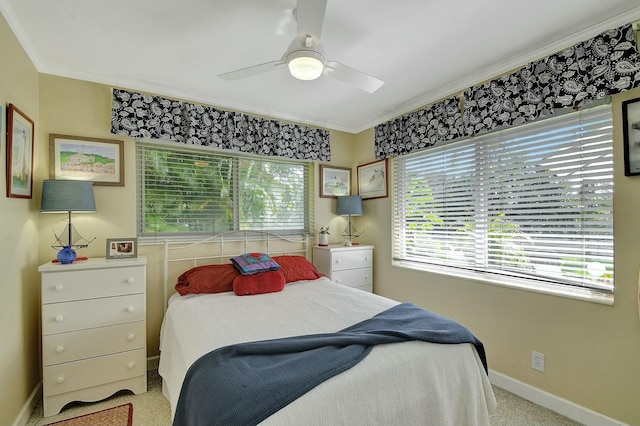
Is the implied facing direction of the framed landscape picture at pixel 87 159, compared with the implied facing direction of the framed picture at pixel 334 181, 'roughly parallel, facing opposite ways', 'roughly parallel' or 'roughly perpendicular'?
roughly parallel

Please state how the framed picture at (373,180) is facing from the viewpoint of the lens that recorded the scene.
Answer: facing the viewer and to the left of the viewer

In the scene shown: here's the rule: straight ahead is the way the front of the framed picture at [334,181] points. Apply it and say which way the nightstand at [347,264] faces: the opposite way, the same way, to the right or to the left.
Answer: the same way

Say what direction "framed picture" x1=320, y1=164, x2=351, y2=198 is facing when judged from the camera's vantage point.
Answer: facing the viewer and to the right of the viewer

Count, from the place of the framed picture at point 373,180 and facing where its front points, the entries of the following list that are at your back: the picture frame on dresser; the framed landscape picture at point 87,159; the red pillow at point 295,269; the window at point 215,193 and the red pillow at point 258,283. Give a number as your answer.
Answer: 0

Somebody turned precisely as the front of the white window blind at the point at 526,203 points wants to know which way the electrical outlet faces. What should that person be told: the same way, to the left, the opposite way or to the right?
the same way

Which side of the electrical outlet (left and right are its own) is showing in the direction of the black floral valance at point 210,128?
front

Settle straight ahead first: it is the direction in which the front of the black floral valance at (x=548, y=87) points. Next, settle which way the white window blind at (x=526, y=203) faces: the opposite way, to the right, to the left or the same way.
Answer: the same way

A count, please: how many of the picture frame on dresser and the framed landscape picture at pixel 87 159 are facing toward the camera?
2

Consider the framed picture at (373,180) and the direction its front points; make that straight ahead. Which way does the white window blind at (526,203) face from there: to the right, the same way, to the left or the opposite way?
the same way

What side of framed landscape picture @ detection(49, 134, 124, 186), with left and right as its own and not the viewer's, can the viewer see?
front

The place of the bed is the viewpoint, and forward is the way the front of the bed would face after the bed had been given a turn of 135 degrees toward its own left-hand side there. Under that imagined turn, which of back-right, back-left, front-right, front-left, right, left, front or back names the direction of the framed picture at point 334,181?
front

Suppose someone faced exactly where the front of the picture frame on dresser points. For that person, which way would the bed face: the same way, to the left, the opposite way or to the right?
the same way

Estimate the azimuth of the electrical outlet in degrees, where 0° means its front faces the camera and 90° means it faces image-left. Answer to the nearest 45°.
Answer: approximately 45°
